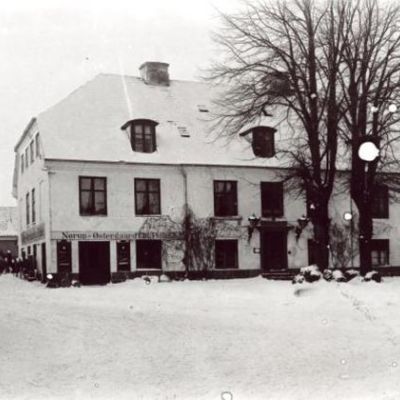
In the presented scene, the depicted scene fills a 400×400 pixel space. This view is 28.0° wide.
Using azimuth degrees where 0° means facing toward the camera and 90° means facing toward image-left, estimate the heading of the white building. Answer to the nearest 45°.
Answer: approximately 0°
